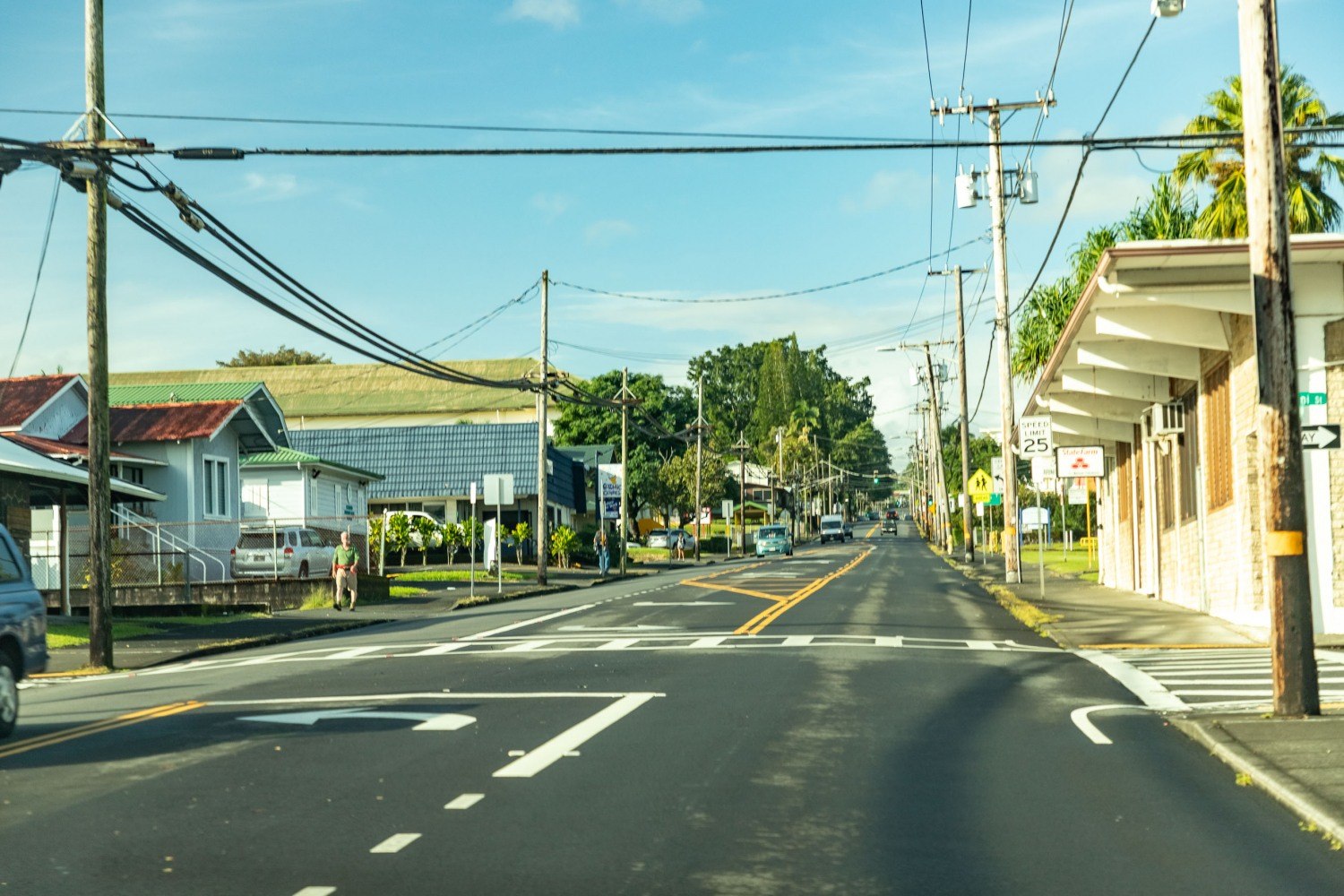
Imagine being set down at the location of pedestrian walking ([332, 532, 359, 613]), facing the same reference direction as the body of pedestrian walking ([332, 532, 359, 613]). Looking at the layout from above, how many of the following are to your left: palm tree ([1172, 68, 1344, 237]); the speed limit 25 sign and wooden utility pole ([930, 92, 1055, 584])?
3

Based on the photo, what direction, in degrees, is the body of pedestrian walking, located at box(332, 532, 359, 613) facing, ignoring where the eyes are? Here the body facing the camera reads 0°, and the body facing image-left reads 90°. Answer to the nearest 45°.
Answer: approximately 0°

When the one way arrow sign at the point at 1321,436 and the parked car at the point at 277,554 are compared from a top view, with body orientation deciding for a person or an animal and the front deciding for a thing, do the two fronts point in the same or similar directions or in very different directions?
very different directions

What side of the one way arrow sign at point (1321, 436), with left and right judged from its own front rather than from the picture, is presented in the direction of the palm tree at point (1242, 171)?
back

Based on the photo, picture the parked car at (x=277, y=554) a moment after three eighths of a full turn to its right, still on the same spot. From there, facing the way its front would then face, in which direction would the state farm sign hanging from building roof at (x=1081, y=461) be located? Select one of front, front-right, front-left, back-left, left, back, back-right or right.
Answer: front-left
